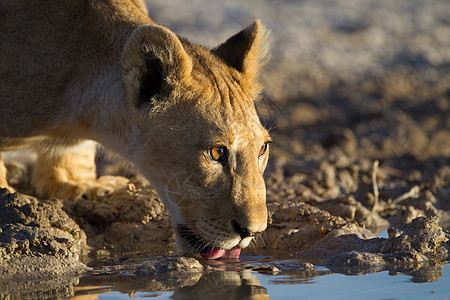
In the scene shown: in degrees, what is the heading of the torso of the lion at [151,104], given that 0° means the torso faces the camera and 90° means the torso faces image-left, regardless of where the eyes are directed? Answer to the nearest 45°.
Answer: approximately 315°

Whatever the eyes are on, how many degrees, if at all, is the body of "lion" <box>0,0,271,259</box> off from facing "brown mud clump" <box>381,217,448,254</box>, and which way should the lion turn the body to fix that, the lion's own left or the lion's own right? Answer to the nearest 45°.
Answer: approximately 45° to the lion's own left
